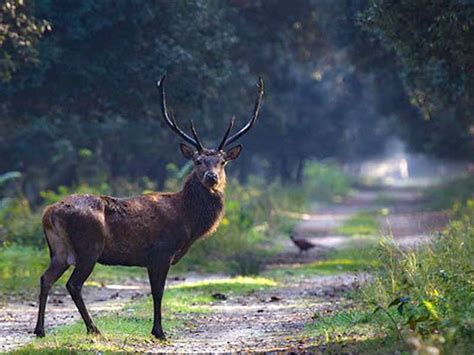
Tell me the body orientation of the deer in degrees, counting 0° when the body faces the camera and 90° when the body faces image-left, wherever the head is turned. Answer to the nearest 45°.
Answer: approximately 270°
